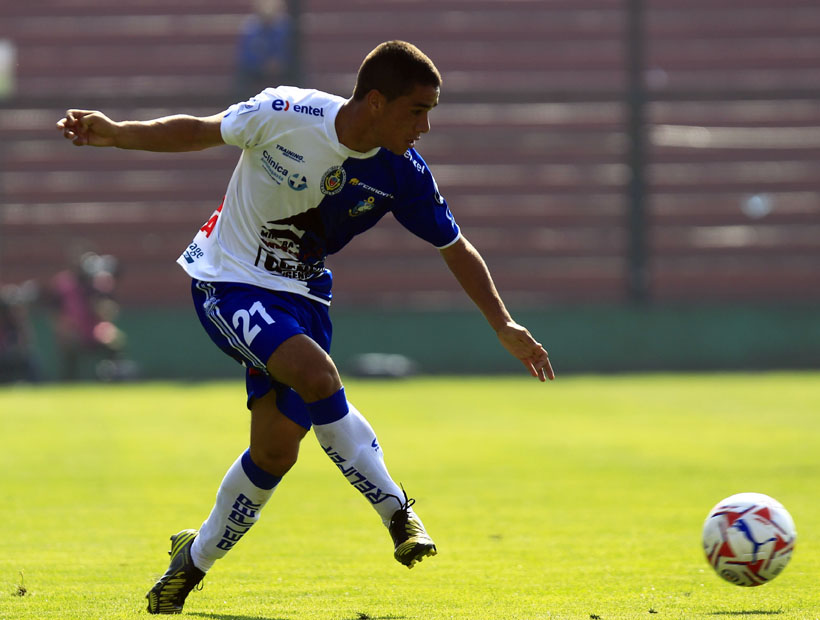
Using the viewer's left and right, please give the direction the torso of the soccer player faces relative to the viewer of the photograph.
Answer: facing the viewer and to the right of the viewer

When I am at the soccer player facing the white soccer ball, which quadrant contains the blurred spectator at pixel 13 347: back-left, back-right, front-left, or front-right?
back-left

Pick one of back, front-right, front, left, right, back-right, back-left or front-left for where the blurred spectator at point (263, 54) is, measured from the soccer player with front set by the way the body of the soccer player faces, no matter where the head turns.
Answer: back-left

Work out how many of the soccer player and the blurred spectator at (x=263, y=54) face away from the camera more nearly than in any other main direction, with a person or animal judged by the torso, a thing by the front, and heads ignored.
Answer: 0

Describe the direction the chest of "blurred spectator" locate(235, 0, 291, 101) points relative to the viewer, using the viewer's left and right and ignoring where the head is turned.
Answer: facing the viewer

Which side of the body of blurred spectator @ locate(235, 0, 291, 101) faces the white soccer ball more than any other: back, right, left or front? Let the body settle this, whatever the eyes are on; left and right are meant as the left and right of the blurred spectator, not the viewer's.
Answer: front

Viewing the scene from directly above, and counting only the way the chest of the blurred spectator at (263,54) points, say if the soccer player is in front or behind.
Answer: in front

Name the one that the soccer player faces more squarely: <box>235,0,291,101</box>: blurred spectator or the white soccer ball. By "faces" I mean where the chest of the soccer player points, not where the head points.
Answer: the white soccer ball
